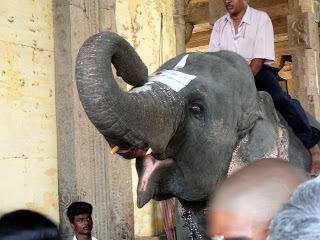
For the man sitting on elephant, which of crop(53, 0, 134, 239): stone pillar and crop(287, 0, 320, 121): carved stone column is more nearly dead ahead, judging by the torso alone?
the stone pillar

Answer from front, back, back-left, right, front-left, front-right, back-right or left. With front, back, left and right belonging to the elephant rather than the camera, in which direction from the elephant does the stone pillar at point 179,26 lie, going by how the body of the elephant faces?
back-right

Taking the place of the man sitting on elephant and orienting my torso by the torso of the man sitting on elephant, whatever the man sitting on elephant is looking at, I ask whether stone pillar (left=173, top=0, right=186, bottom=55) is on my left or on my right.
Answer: on my right

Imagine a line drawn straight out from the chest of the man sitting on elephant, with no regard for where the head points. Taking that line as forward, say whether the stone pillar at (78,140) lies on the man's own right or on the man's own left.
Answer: on the man's own right

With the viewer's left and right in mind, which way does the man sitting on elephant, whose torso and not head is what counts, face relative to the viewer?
facing the viewer and to the left of the viewer
